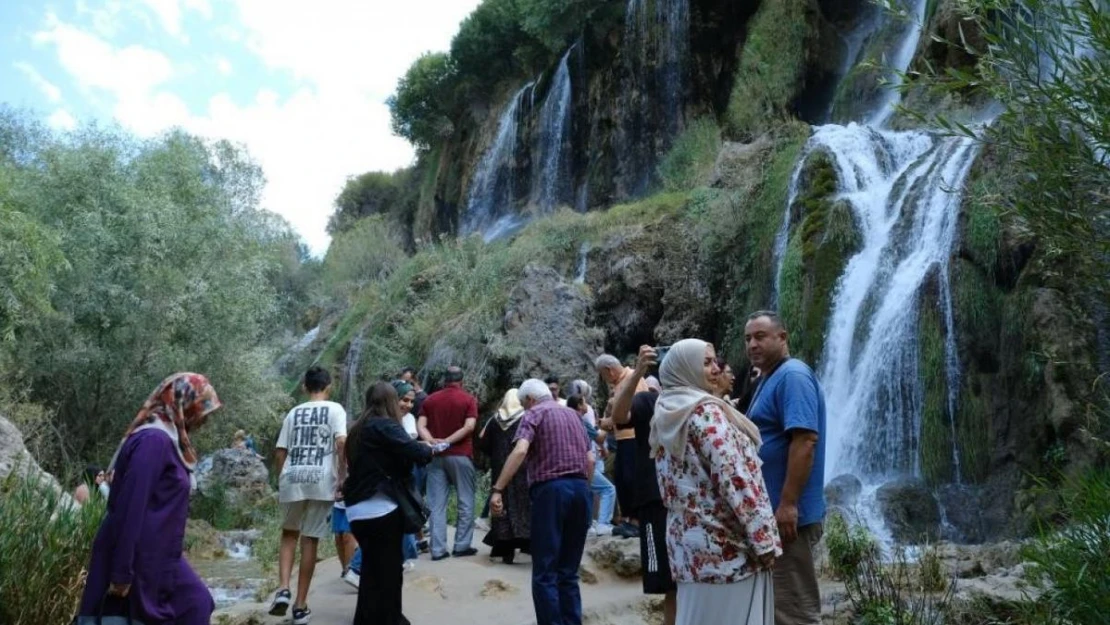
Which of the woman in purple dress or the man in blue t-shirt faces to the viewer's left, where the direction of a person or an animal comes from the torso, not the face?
the man in blue t-shirt

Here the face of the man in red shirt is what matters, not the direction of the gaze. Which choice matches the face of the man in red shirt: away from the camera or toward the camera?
away from the camera

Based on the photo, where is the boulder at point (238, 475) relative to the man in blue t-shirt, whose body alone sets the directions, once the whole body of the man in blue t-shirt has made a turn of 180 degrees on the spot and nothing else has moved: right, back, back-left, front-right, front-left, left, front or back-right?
back-left

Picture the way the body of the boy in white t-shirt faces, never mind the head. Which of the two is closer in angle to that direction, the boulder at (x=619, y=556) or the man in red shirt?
the man in red shirt

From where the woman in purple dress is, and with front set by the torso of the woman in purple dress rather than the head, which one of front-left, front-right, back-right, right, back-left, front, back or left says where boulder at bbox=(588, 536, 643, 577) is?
front-left

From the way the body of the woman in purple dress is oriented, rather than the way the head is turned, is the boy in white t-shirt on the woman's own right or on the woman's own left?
on the woman's own left

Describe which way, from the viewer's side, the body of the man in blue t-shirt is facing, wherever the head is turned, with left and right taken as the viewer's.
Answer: facing to the left of the viewer

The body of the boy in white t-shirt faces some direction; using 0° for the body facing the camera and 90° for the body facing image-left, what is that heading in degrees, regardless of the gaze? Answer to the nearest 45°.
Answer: approximately 180°

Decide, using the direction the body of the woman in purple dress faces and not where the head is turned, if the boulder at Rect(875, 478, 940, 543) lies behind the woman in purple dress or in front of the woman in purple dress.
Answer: in front

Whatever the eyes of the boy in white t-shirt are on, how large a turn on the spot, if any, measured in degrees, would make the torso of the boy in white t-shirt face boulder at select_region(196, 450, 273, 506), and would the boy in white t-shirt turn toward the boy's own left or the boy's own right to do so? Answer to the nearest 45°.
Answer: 0° — they already face it

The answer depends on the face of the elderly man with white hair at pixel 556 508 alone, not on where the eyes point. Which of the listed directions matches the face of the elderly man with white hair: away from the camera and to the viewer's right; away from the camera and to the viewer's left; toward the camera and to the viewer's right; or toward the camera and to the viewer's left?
away from the camera and to the viewer's left

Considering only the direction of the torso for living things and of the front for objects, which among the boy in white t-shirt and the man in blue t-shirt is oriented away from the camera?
the boy in white t-shirt

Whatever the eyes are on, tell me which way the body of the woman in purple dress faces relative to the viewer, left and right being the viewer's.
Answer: facing to the right of the viewer

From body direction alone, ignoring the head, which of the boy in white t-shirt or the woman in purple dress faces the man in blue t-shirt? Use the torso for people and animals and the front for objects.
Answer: the woman in purple dress
